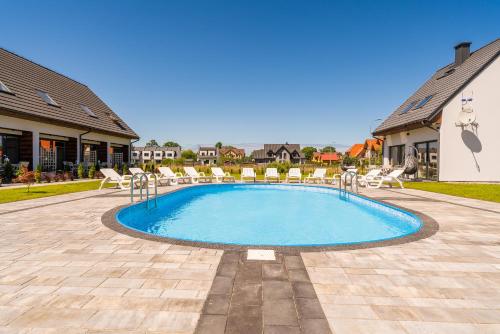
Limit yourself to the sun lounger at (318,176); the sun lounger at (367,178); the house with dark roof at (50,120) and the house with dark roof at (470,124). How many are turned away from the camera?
0

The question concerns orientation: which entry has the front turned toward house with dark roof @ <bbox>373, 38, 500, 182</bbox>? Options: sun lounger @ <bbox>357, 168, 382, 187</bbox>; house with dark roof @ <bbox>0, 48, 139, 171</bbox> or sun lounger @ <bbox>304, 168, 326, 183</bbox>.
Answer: house with dark roof @ <bbox>0, 48, 139, 171</bbox>

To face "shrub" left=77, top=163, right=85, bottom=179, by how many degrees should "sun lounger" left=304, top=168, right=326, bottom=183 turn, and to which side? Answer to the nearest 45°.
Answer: approximately 45° to its right

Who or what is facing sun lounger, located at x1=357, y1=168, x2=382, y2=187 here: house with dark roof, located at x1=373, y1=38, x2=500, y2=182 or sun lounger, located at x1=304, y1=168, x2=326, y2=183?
the house with dark roof

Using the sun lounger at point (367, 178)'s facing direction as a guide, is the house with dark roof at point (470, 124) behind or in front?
behind

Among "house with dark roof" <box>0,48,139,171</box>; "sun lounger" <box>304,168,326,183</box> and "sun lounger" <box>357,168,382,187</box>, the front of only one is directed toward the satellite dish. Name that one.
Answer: the house with dark roof

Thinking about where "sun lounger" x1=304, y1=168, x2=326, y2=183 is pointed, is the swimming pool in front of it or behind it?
in front

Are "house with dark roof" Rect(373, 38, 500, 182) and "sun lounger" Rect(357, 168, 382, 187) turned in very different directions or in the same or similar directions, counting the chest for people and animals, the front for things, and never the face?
same or similar directions

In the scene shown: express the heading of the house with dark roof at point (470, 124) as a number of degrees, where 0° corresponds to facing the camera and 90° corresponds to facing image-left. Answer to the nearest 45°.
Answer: approximately 45°

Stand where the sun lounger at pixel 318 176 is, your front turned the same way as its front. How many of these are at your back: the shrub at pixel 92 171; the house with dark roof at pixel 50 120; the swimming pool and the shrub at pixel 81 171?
0

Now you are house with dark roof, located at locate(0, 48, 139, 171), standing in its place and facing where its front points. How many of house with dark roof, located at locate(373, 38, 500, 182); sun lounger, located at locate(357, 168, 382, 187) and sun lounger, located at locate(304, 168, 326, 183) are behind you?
0

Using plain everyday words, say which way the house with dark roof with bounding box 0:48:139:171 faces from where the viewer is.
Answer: facing the viewer and to the right of the viewer

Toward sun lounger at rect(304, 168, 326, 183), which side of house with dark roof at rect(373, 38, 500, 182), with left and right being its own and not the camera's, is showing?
front

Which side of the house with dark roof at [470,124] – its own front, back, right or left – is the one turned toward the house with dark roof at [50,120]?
front

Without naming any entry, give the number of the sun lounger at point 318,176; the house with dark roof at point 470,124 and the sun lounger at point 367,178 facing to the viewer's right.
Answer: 0

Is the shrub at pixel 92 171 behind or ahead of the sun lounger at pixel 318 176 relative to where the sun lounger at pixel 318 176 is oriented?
ahead

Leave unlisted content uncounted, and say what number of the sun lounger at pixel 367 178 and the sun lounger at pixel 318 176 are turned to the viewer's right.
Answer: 0
